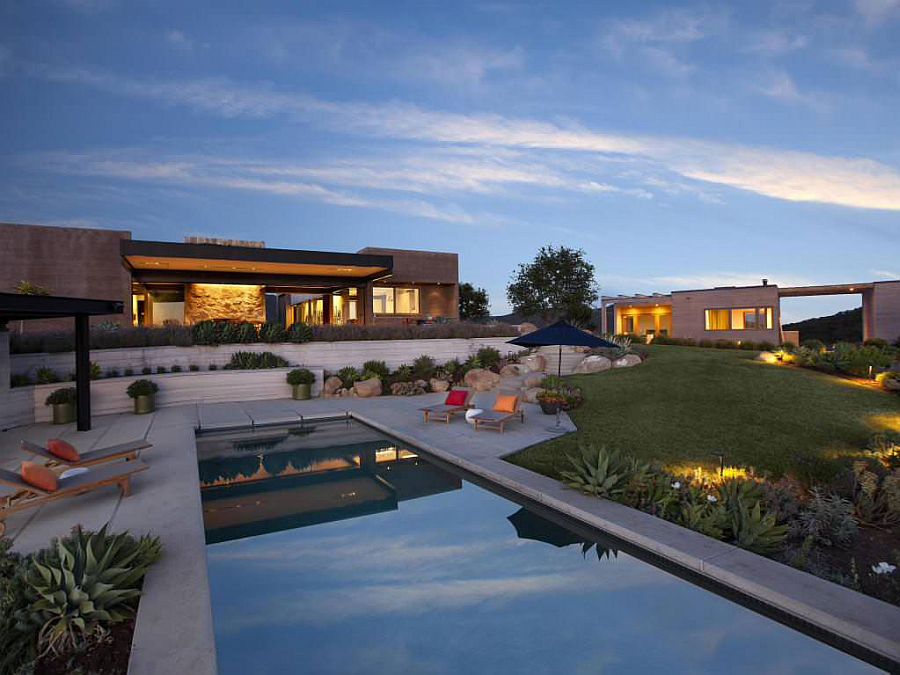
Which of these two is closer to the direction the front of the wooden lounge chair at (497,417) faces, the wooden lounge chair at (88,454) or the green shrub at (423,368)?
the wooden lounge chair

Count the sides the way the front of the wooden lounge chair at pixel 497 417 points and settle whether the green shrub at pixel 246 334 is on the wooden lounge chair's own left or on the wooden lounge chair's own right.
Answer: on the wooden lounge chair's own right

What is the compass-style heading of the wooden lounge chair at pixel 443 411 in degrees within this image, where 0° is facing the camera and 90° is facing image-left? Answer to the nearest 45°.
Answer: approximately 45°

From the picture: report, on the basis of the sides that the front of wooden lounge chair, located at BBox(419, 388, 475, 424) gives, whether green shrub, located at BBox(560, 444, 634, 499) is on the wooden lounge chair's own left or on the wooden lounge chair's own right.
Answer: on the wooden lounge chair's own left

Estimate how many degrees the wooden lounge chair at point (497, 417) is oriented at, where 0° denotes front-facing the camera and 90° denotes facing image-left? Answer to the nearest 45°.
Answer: approximately 45°

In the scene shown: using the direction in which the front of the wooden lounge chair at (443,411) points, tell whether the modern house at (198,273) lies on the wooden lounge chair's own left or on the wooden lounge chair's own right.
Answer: on the wooden lounge chair's own right

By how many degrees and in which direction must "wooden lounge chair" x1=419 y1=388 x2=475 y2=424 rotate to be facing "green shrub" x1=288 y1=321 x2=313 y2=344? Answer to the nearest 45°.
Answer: approximately 90° to its right

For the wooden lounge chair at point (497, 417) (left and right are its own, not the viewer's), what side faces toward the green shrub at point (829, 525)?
left

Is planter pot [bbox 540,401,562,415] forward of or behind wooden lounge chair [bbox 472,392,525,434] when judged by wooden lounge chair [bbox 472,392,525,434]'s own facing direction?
behind

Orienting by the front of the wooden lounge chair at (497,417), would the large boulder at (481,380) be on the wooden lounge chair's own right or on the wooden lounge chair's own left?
on the wooden lounge chair's own right

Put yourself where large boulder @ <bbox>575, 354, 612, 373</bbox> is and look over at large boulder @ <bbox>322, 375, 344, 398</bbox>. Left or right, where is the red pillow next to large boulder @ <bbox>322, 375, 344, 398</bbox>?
left
